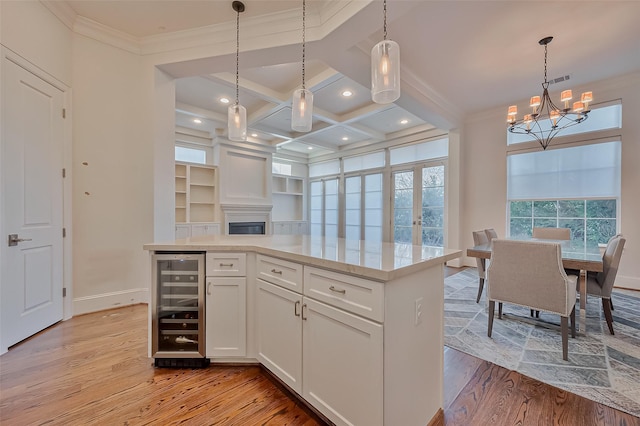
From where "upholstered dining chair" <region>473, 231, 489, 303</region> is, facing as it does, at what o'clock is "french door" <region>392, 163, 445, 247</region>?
The french door is roughly at 8 o'clock from the upholstered dining chair.

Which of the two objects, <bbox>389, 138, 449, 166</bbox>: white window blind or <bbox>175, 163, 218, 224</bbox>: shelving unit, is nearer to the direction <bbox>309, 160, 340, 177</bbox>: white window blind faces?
the shelving unit

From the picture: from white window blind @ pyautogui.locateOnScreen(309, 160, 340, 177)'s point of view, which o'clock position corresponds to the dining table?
The dining table is roughly at 10 o'clock from the white window blind.

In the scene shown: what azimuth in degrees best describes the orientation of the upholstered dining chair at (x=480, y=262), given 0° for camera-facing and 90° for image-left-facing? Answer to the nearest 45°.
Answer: approximately 270°

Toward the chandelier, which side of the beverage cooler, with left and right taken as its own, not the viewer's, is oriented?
left

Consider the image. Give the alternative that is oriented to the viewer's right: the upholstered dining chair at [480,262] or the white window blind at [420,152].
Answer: the upholstered dining chair

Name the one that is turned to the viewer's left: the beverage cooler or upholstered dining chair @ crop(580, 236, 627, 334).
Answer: the upholstered dining chair

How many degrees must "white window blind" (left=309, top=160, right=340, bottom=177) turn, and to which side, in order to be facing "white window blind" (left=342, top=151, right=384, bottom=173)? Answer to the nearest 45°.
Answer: approximately 90° to its left

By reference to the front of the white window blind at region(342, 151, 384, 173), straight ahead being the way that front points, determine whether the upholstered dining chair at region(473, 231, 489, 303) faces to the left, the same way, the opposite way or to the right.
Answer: to the left

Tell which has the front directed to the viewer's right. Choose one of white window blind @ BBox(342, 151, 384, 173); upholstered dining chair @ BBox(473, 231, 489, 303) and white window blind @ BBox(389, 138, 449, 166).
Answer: the upholstered dining chair

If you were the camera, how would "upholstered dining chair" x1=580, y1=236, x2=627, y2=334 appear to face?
facing to the left of the viewer

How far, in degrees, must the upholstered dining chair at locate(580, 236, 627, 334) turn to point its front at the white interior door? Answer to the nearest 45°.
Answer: approximately 45° to its left

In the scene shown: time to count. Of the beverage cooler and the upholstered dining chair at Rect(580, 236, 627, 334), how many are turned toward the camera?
1

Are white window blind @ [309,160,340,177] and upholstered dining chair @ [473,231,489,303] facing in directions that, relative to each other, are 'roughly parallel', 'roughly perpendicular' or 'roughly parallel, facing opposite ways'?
roughly perpendicular
